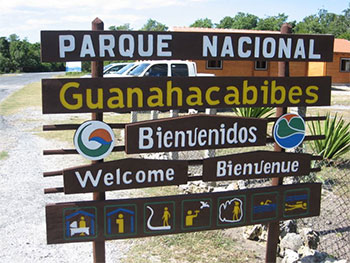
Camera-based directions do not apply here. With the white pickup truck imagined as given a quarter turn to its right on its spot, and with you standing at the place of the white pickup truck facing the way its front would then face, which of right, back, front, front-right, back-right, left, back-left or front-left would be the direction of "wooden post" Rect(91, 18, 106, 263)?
back

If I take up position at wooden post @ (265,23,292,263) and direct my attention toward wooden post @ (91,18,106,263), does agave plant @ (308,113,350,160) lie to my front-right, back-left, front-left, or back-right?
back-right

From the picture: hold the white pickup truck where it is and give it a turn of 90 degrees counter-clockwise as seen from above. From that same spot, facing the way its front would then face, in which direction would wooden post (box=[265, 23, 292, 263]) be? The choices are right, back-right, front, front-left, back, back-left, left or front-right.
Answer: front

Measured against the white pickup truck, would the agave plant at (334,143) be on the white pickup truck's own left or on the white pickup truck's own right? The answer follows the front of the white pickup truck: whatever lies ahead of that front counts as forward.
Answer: on the white pickup truck's own left

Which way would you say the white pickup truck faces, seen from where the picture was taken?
facing to the left of the viewer
